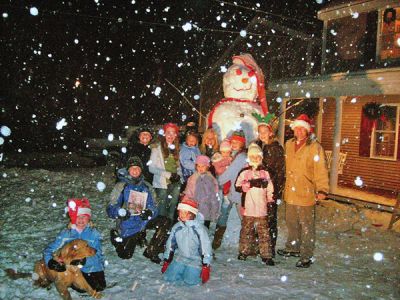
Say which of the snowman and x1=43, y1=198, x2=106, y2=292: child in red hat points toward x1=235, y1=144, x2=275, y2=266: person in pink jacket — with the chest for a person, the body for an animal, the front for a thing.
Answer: the snowman

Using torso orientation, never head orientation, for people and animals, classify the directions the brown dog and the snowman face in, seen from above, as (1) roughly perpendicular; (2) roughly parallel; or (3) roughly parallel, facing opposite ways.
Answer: roughly perpendicular

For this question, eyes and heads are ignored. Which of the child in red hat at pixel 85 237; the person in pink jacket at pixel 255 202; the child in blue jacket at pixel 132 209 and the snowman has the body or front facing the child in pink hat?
the snowman

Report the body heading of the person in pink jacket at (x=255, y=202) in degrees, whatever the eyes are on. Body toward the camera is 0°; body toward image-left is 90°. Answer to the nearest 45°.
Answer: approximately 0°

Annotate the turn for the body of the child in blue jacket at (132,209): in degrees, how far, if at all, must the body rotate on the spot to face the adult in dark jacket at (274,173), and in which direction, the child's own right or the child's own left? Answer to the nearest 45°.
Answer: approximately 90° to the child's own left

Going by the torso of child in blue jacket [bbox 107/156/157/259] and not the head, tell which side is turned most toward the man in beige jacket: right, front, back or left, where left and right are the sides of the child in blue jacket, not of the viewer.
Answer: left
